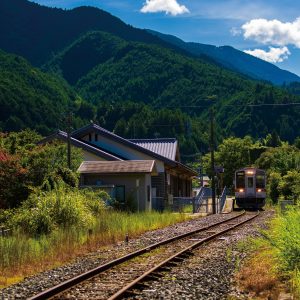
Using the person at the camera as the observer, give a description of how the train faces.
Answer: facing the viewer

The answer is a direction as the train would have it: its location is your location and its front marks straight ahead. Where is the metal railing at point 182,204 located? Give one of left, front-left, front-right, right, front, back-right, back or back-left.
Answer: front-right

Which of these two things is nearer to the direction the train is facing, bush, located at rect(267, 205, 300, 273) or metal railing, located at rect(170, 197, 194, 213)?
the bush

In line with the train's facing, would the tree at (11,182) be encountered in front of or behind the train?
in front

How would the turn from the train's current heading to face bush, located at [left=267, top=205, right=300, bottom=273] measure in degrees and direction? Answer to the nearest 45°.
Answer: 0° — it already faces it

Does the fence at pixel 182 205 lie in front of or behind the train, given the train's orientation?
in front

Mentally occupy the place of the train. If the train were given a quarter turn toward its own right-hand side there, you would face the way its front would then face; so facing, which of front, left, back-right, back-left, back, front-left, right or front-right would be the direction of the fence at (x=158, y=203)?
front-left
